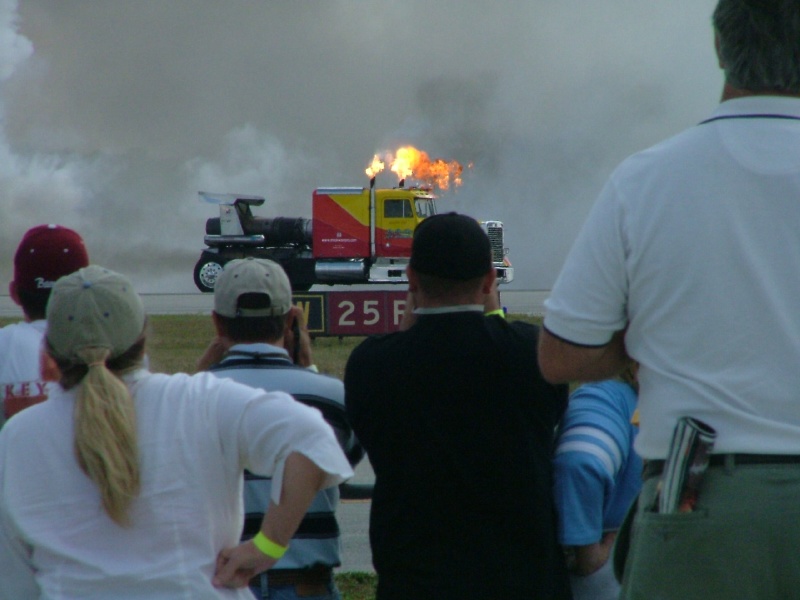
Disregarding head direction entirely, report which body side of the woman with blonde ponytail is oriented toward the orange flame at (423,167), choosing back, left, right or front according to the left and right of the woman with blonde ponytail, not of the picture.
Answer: front

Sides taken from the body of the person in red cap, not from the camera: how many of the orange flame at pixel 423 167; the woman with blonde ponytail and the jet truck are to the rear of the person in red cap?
1

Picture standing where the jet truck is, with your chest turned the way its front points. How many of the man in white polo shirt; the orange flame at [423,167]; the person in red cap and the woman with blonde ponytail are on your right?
3

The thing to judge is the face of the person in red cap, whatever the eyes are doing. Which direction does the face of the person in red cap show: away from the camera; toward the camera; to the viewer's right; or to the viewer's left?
away from the camera

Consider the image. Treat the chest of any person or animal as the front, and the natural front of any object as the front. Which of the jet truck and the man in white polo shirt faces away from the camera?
the man in white polo shirt

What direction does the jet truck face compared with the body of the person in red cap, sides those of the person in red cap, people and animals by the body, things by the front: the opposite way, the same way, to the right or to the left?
to the right

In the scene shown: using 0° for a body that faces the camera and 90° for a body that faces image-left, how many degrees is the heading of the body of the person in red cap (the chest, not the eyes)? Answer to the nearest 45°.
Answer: approximately 180°

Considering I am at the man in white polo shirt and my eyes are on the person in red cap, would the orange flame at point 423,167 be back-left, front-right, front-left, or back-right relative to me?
front-right

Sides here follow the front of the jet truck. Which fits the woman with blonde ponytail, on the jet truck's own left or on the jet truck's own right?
on the jet truck's own right

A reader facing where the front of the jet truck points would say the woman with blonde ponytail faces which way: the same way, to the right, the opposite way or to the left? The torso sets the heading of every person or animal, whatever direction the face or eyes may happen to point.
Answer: to the left

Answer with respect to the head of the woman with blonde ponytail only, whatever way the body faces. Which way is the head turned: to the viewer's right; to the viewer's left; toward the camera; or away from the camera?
away from the camera

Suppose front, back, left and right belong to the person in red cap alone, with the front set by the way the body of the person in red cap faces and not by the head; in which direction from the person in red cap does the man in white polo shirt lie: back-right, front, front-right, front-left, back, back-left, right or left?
back-right

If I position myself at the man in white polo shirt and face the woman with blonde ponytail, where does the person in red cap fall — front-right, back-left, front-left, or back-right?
front-right

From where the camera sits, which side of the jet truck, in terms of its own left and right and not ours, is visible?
right

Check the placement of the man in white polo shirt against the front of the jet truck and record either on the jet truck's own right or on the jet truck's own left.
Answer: on the jet truck's own right

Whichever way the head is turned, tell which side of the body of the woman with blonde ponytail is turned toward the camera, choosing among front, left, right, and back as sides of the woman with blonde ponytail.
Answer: back

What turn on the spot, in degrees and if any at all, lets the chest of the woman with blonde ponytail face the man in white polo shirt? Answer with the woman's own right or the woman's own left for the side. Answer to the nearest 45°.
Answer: approximately 90° to the woman's own right

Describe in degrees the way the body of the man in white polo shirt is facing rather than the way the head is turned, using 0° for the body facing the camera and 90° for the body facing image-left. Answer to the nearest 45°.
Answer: approximately 180°

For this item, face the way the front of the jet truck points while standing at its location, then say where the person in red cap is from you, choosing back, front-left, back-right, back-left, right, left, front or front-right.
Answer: right
